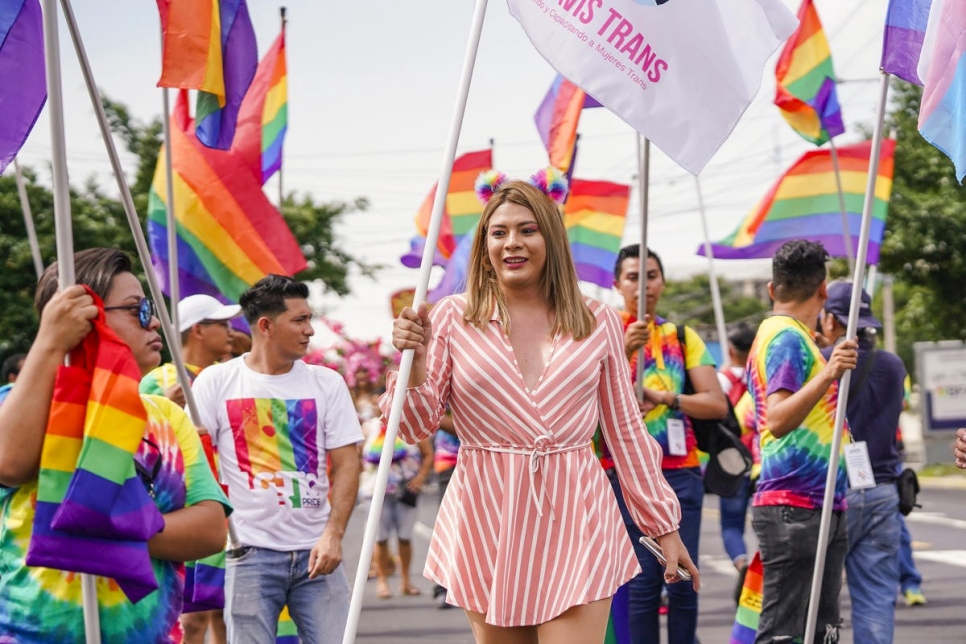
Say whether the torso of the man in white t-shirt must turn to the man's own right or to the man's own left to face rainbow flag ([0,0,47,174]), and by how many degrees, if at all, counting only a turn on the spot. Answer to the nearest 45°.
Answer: approximately 45° to the man's own right

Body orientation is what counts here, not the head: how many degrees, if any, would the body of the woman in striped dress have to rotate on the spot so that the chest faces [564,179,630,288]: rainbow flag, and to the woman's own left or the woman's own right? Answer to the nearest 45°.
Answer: approximately 180°

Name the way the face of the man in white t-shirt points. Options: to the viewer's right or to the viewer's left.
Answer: to the viewer's right

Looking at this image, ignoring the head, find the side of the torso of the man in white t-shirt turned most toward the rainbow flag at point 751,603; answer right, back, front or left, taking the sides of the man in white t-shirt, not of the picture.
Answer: left

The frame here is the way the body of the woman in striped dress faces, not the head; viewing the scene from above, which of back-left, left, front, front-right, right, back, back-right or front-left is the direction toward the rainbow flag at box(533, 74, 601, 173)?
back

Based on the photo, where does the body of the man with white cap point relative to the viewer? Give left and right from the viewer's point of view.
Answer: facing to the right of the viewer

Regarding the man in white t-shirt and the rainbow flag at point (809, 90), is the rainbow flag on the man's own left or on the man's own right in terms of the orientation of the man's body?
on the man's own left

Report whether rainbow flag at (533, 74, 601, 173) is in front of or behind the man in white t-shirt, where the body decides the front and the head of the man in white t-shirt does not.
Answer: behind
